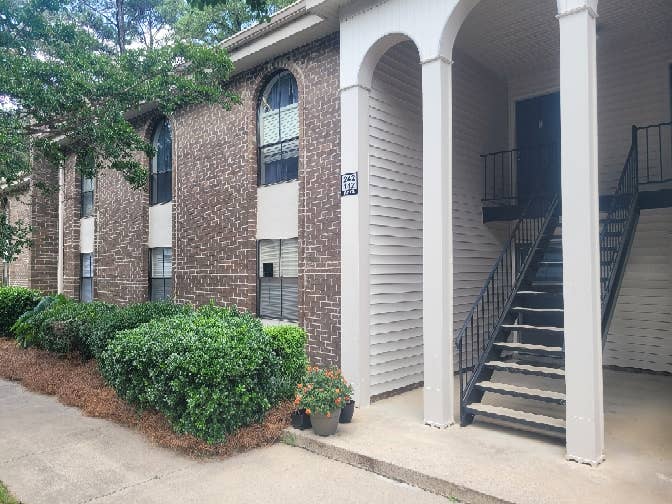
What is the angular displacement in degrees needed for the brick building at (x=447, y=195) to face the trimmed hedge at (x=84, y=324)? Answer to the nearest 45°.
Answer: approximately 45° to its right

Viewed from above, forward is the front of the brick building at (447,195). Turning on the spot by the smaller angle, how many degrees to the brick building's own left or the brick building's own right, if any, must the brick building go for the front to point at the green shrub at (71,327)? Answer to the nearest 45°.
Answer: approximately 45° to the brick building's own right

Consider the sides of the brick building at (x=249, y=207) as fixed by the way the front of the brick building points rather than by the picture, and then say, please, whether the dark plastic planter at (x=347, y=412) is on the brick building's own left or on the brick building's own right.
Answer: on the brick building's own left

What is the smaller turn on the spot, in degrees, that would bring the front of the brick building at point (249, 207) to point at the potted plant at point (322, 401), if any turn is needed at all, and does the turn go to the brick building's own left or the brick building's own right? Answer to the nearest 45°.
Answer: approximately 45° to the brick building's own left

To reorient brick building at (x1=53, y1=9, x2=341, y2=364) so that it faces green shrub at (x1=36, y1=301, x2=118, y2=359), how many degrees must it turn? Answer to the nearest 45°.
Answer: approximately 45° to its right

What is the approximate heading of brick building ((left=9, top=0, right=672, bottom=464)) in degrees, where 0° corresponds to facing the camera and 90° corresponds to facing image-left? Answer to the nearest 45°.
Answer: approximately 45°

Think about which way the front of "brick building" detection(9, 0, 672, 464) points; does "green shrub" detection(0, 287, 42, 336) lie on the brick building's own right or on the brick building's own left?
on the brick building's own right
